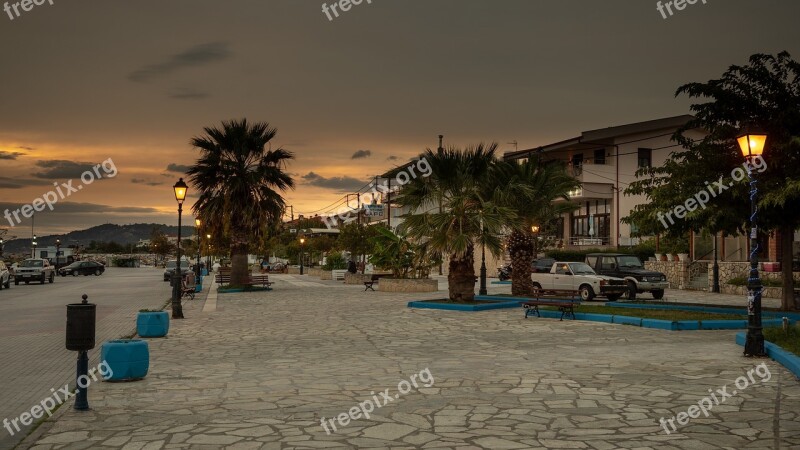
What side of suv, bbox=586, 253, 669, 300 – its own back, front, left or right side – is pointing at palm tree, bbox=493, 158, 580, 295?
right

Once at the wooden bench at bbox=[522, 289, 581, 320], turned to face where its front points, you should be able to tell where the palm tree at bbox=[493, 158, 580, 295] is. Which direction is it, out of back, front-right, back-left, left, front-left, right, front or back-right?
back-right

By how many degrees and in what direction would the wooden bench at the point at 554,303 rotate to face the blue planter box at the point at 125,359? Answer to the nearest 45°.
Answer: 0° — it already faces it

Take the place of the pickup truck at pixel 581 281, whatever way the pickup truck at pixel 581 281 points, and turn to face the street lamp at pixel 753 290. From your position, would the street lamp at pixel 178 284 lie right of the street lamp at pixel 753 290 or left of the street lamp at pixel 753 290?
right

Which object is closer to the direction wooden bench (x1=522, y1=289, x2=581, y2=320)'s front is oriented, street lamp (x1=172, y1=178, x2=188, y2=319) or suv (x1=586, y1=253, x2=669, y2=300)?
the street lamp

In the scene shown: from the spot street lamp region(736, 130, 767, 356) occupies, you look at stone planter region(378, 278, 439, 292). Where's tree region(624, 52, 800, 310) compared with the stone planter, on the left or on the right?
right
